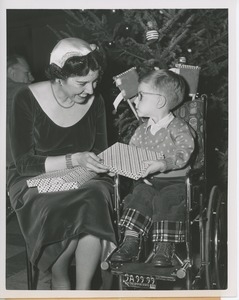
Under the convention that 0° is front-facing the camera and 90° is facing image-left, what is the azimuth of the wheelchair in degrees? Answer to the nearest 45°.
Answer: approximately 45°
